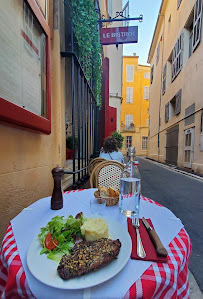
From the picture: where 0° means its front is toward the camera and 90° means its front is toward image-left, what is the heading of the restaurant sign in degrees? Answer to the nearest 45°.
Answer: approximately 0°
